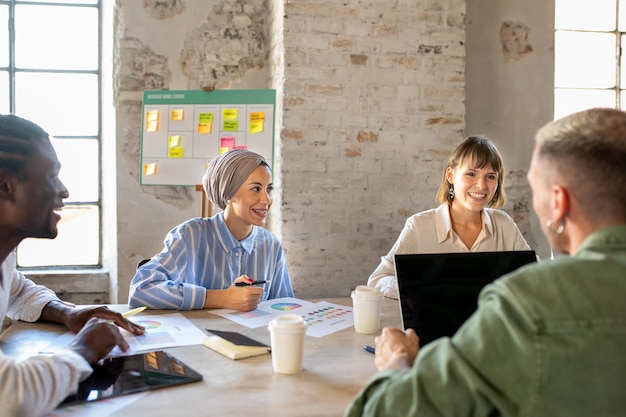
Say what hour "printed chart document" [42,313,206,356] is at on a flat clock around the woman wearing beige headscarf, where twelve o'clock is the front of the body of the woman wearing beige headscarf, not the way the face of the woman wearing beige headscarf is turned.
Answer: The printed chart document is roughly at 2 o'clock from the woman wearing beige headscarf.

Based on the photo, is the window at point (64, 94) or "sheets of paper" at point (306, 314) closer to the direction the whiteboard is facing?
the sheets of paper

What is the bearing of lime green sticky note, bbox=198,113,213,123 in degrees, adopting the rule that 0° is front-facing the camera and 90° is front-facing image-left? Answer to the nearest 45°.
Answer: approximately 0°

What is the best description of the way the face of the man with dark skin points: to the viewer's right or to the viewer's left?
to the viewer's right

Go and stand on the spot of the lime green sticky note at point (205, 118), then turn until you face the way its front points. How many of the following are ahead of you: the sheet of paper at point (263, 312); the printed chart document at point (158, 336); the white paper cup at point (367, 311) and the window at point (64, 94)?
3

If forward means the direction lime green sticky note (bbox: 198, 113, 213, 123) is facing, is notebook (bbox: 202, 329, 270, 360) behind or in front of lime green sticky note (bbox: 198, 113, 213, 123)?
in front

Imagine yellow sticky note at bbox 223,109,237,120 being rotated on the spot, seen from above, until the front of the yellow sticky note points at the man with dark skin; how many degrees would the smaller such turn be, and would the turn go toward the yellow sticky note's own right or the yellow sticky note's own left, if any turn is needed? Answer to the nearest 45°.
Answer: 0° — it already faces them

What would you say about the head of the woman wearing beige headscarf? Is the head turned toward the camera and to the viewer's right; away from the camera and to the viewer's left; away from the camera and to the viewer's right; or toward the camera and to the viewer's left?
toward the camera and to the viewer's right

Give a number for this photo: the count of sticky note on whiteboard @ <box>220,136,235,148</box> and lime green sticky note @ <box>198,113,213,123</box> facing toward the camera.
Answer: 2
